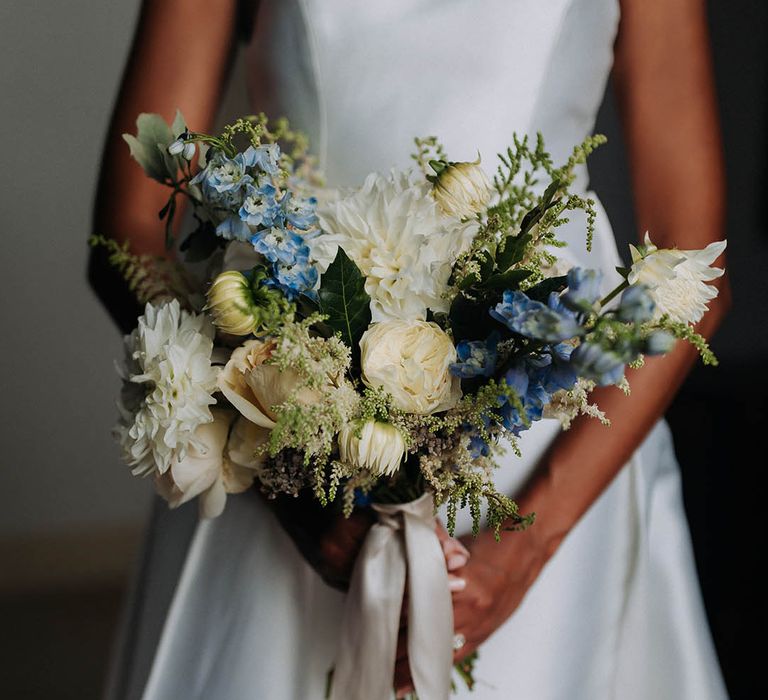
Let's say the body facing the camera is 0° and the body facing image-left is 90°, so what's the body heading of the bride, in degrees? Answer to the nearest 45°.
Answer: approximately 0°
